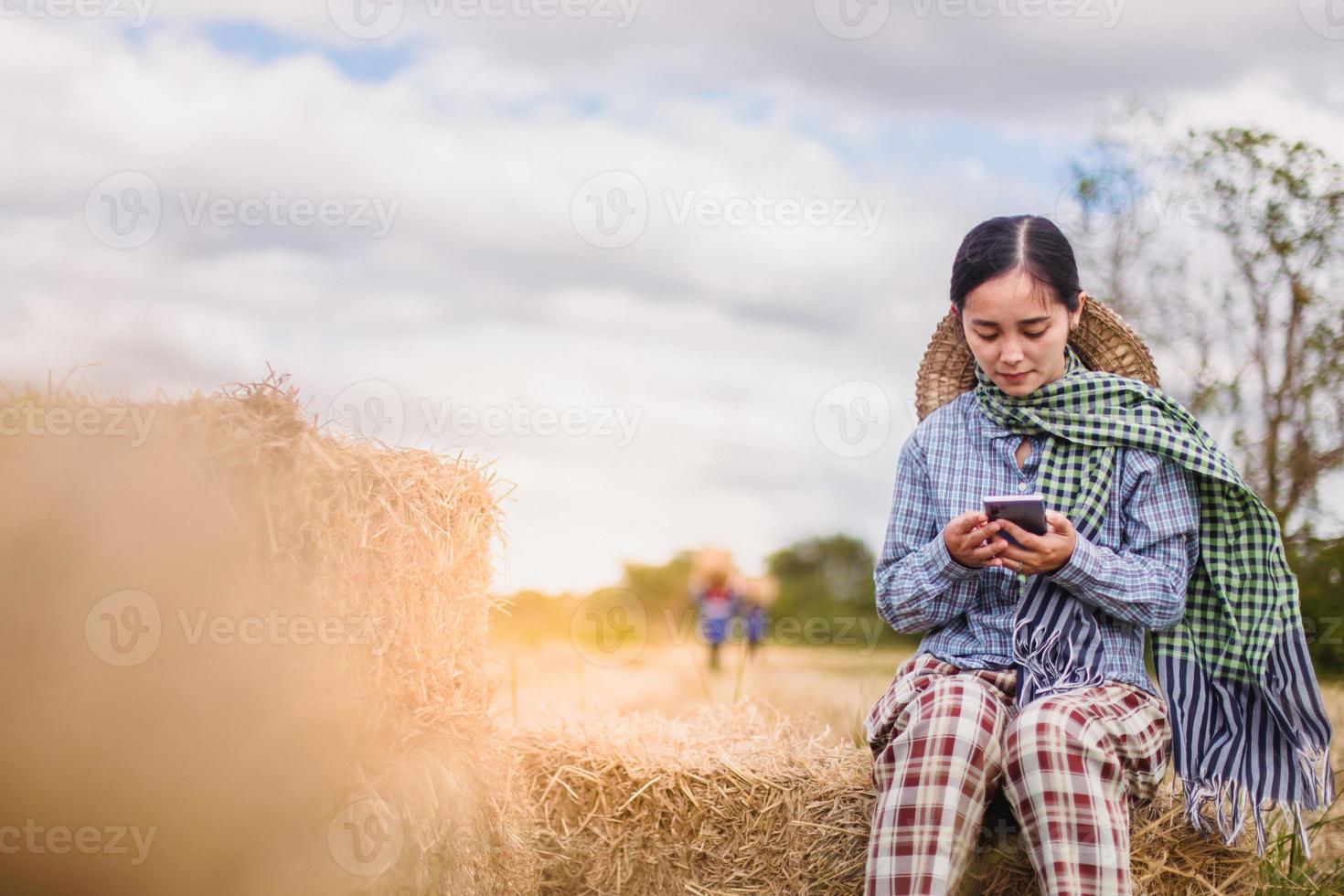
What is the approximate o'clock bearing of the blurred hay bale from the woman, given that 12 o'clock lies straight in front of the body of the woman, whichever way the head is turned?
The blurred hay bale is roughly at 2 o'clock from the woman.

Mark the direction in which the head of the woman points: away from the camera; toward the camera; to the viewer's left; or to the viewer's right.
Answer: toward the camera

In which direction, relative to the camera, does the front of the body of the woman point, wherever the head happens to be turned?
toward the camera
